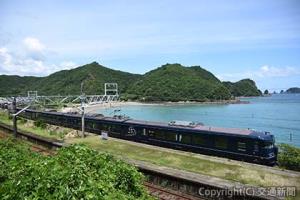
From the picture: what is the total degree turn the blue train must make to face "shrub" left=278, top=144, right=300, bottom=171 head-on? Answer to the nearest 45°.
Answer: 0° — it already faces it

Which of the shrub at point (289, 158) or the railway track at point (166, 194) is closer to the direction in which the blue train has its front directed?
the shrub

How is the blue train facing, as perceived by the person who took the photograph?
facing the viewer and to the right of the viewer

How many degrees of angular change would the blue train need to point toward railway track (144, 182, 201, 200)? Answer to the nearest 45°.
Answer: approximately 90° to its right
